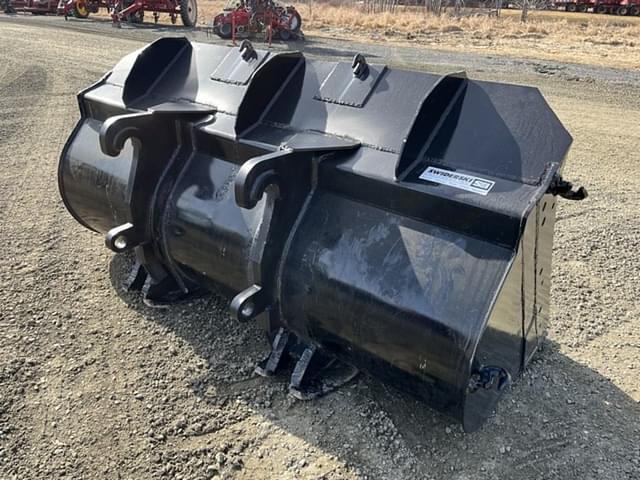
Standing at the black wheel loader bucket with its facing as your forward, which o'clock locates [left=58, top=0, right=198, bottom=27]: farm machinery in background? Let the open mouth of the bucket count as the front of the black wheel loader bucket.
The farm machinery in background is roughly at 10 o'clock from the black wheel loader bucket.

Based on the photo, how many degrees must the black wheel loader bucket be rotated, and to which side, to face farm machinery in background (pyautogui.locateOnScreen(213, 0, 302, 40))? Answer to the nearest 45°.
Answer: approximately 45° to its left

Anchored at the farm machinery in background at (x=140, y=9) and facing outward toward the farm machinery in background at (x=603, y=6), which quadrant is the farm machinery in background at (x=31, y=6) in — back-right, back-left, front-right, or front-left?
back-left

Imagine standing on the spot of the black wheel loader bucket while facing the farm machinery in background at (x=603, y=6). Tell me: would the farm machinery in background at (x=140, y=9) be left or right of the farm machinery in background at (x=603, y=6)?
left

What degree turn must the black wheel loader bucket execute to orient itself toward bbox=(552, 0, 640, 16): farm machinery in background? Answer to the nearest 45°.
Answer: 0° — it already faces it

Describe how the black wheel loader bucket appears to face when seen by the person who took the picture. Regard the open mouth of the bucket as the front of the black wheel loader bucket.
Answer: facing away from the viewer and to the right of the viewer

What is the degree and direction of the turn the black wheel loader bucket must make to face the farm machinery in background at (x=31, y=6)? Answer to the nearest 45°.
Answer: approximately 90° to its left
